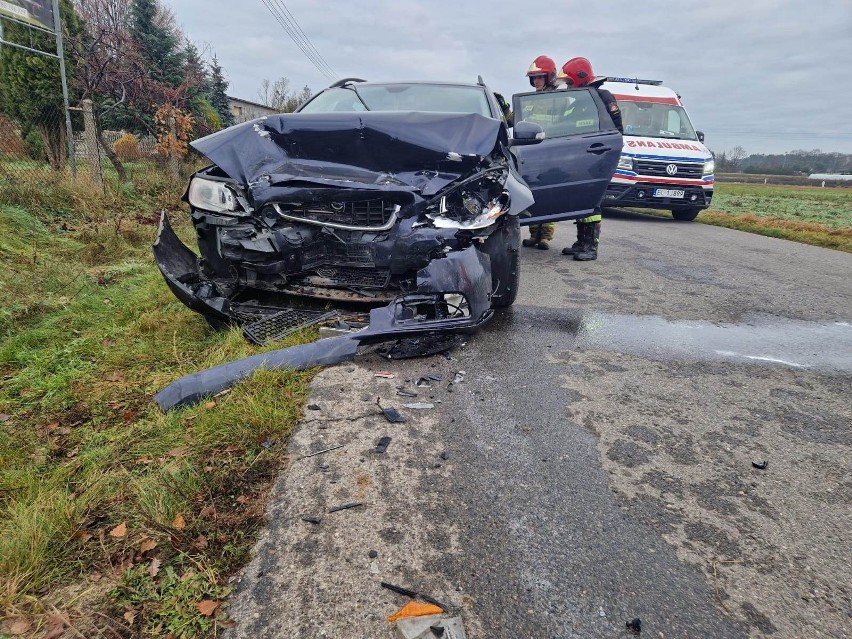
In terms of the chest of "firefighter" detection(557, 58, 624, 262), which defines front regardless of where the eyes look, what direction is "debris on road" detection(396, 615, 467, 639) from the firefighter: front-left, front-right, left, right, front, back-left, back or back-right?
left

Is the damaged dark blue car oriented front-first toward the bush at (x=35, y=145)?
no

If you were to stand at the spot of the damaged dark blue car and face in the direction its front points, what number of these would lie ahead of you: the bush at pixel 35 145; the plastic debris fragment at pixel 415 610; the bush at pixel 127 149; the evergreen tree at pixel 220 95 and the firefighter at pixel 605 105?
1

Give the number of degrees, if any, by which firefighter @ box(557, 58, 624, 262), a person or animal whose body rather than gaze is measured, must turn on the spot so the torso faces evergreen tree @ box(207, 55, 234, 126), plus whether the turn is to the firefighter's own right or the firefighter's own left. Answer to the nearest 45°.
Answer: approximately 45° to the firefighter's own right

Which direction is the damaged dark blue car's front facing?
toward the camera

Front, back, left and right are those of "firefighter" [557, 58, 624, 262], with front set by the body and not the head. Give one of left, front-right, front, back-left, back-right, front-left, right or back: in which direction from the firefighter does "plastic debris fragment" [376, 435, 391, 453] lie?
left

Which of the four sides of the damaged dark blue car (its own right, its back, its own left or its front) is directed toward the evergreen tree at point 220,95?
back

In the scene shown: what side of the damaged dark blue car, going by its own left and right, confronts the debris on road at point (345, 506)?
front

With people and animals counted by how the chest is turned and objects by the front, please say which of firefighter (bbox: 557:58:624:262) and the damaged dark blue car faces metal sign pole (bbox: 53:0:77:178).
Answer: the firefighter

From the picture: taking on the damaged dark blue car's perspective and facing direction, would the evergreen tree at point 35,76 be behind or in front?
behind

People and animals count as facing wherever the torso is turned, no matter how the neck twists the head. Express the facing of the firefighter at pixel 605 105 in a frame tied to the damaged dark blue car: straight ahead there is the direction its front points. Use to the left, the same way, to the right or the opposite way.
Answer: to the right

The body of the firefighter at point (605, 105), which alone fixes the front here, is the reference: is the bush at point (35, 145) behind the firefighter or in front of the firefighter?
in front

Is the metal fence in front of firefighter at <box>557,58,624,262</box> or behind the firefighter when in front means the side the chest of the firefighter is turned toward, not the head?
in front

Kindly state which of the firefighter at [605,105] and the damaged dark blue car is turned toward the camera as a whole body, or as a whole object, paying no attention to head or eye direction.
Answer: the damaged dark blue car

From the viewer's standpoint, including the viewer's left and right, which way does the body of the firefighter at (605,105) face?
facing to the left of the viewer

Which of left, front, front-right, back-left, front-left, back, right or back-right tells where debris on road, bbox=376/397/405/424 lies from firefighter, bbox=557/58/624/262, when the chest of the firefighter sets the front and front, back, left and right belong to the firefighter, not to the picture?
left

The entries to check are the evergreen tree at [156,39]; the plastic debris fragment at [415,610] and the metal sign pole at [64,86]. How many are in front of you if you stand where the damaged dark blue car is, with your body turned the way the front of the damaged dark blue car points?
1

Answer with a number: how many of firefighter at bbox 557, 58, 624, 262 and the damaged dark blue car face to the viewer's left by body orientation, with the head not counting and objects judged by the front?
1

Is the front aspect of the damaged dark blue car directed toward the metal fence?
no

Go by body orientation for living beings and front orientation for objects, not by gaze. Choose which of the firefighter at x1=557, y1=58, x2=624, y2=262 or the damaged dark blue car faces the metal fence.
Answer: the firefighter

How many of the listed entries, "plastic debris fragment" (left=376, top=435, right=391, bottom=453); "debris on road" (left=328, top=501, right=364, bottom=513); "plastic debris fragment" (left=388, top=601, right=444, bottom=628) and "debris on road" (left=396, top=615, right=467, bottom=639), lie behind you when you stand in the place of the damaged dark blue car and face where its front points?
0
